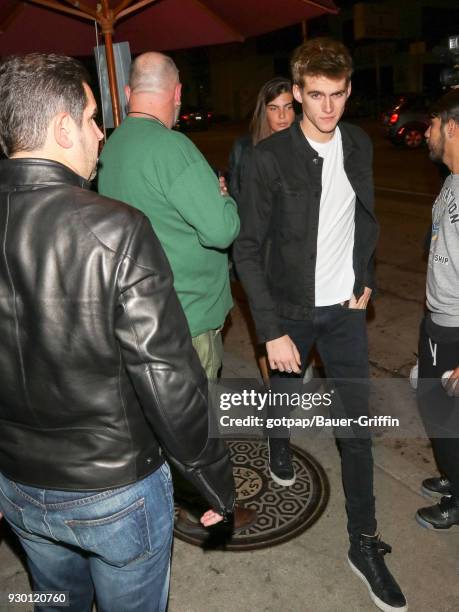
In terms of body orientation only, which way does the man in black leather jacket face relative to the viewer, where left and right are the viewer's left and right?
facing away from the viewer and to the right of the viewer

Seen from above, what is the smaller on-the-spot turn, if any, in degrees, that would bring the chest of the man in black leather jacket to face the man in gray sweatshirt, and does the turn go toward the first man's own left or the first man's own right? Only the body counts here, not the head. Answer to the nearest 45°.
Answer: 0° — they already face them

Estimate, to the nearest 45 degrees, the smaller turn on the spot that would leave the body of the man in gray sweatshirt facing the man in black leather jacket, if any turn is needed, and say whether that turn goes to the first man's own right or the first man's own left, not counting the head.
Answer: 0° — they already face them

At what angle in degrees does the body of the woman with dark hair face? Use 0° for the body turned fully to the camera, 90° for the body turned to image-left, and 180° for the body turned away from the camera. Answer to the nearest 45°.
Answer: approximately 315°

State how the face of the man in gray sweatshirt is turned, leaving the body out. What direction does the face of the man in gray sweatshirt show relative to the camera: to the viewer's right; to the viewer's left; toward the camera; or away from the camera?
to the viewer's left

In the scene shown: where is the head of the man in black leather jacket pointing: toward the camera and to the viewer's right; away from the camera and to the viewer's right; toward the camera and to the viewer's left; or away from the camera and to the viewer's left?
away from the camera and to the viewer's right

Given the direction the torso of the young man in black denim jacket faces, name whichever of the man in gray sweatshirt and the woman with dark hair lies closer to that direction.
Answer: the man in gray sweatshirt

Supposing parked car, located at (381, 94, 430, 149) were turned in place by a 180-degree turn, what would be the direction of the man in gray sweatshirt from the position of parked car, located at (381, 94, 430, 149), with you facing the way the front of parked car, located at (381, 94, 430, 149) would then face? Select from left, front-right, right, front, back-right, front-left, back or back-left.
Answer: front-left

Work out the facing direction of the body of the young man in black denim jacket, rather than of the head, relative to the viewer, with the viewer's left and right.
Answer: facing the viewer and to the right of the viewer
